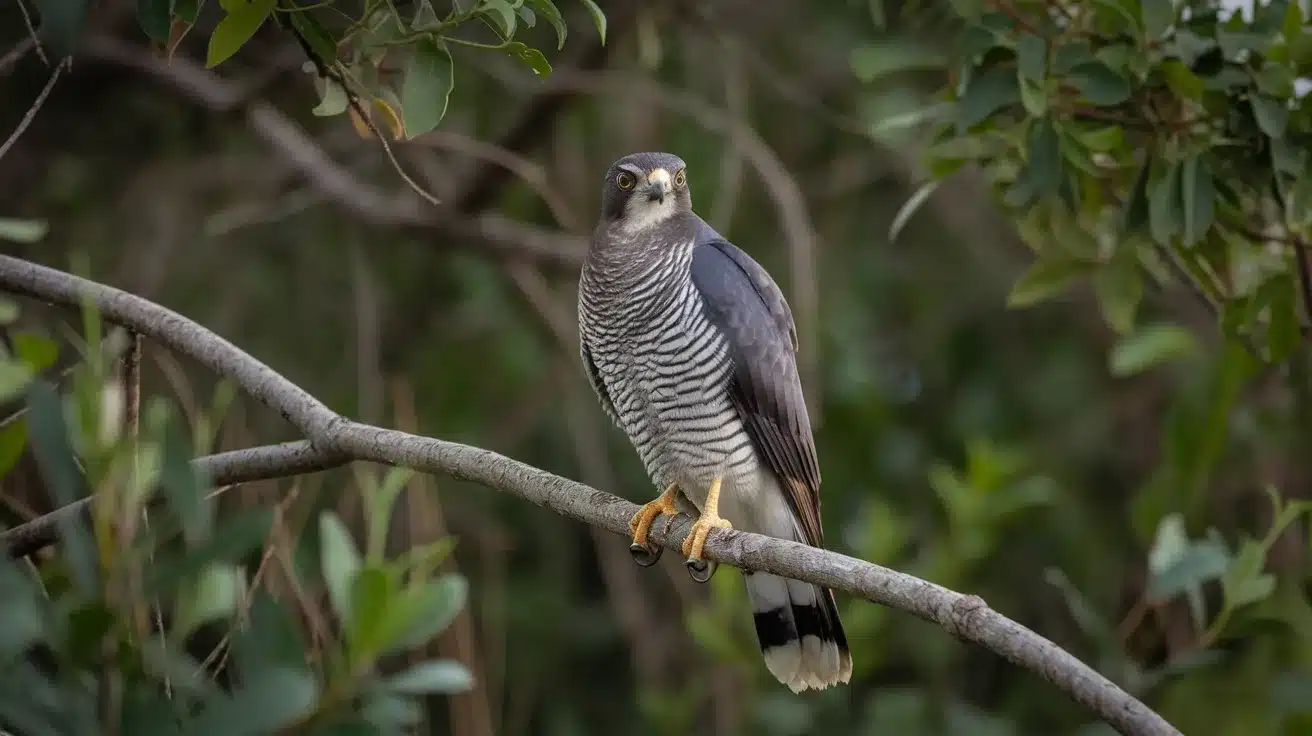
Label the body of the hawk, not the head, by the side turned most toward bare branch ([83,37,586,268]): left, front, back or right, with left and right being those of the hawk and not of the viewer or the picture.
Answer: right

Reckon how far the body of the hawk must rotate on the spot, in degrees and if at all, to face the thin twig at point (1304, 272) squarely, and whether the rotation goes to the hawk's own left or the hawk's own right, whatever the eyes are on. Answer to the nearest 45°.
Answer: approximately 135° to the hawk's own left

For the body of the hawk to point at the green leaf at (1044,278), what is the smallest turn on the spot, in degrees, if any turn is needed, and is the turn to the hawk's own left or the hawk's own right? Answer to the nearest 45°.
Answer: approximately 135° to the hawk's own left

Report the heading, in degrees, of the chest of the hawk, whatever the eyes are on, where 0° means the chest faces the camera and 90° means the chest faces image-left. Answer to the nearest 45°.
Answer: approximately 45°

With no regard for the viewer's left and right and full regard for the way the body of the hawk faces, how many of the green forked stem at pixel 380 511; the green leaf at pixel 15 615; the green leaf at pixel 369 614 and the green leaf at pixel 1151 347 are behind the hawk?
1

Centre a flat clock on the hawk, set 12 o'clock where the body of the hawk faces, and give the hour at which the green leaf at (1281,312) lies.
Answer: The green leaf is roughly at 8 o'clock from the hawk.

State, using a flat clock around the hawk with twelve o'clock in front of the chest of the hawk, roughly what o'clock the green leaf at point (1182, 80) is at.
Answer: The green leaf is roughly at 8 o'clock from the hawk.

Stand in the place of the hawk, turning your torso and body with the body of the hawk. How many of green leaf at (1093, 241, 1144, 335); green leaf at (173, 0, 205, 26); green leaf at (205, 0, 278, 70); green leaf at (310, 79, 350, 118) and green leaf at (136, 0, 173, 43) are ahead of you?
4

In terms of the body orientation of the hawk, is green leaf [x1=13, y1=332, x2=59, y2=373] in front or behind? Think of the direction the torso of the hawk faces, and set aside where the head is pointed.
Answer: in front

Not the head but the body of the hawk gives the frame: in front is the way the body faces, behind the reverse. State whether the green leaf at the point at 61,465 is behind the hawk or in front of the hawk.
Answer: in front

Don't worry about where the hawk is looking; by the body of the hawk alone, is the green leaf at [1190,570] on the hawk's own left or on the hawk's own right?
on the hawk's own left

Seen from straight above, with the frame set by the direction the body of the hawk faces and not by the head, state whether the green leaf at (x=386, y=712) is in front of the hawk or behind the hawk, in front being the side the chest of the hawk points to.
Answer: in front
